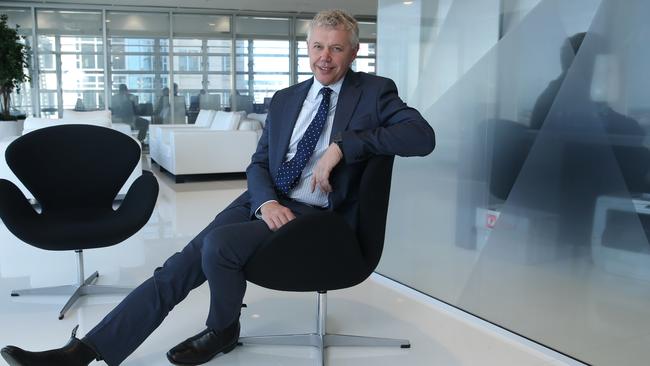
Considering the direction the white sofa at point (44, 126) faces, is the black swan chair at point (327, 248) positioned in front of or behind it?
in front

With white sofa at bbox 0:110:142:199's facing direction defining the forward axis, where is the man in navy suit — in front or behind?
in front

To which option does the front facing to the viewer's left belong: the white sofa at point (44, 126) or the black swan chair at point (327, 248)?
the black swan chair

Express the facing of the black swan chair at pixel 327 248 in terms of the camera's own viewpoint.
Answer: facing to the left of the viewer

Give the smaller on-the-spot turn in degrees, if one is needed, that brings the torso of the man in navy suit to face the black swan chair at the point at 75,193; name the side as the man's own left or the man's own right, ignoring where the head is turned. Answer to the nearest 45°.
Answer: approximately 90° to the man's own right

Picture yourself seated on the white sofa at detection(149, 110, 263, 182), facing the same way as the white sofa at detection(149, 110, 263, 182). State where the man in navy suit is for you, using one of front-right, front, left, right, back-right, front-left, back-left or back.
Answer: left

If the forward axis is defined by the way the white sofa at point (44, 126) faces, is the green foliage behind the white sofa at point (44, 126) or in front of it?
behind

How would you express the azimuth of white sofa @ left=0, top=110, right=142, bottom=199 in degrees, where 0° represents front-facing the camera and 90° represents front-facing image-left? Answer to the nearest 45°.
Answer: approximately 0°

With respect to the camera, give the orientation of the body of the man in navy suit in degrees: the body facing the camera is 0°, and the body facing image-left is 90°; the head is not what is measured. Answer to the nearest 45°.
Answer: approximately 45°
